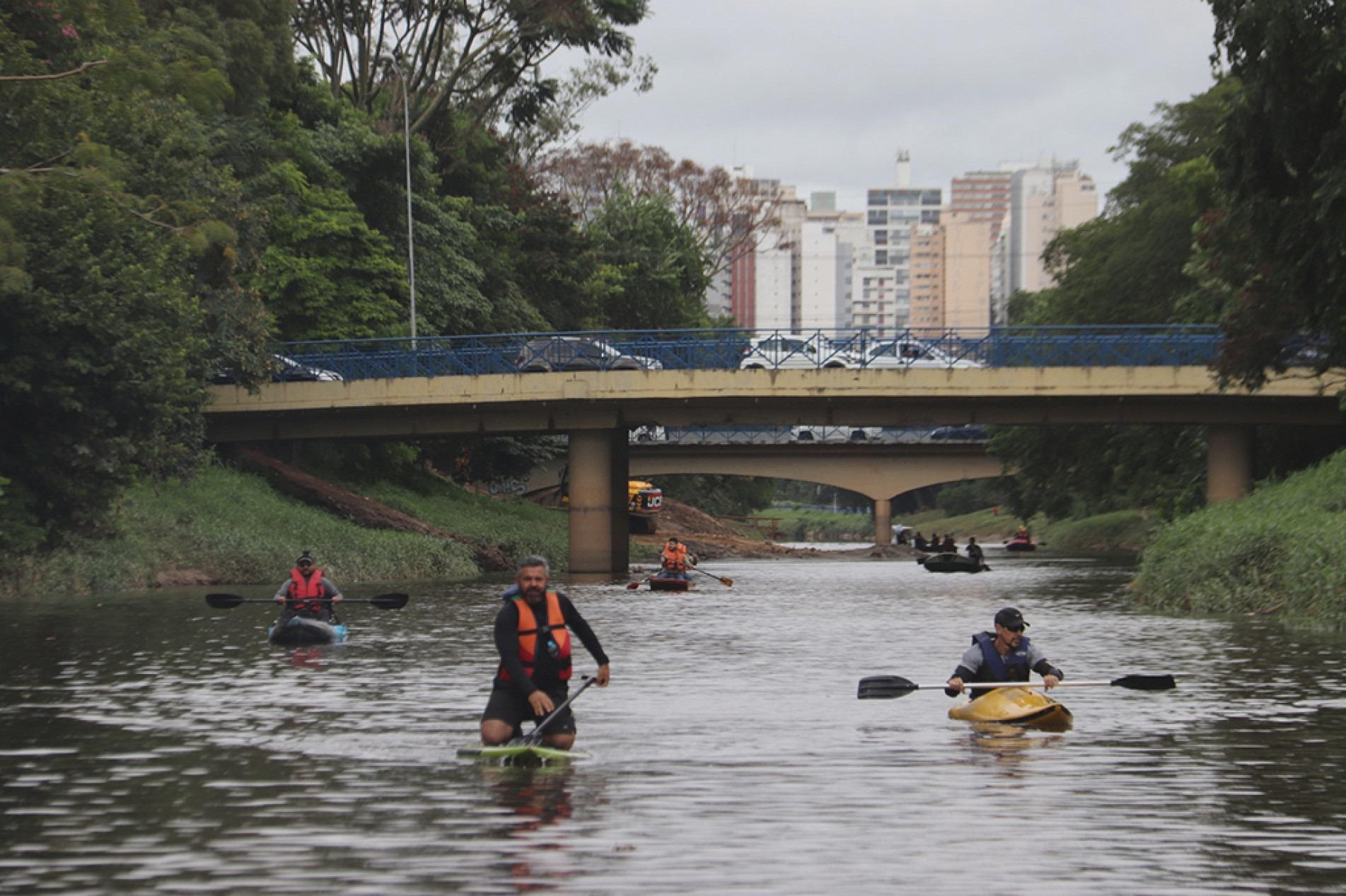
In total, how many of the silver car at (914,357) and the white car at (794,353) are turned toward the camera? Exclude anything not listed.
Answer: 0

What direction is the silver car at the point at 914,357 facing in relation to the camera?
to the viewer's right

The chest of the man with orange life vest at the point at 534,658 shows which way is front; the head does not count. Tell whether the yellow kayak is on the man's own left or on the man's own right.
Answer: on the man's own left

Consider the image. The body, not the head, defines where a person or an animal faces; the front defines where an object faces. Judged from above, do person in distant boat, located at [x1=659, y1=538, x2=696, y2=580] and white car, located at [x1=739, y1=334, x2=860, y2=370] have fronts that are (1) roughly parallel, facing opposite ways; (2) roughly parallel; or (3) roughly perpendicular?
roughly perpendicular

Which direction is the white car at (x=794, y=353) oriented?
to the viewer's right

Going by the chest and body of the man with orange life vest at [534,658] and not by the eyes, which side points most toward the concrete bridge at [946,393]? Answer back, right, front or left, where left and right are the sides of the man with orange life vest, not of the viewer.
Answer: back

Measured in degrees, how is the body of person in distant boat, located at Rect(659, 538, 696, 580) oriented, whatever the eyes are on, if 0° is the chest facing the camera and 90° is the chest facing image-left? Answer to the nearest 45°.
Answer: approximately 0°

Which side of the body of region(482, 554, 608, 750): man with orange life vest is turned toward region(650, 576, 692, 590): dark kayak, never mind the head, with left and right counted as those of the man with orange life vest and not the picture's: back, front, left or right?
back

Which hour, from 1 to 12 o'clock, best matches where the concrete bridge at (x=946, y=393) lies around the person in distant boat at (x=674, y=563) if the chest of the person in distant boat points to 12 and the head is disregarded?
The concrete bridge is roughly at 8 o'clock from the person in distant boat.

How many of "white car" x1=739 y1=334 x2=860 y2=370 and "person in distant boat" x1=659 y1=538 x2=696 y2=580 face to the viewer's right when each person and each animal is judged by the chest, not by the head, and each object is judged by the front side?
1

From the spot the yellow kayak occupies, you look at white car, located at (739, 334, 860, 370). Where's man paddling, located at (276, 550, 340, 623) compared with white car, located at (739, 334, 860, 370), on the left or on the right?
left

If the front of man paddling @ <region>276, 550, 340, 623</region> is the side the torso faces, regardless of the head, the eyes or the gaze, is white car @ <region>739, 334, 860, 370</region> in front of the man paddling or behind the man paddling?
behind
